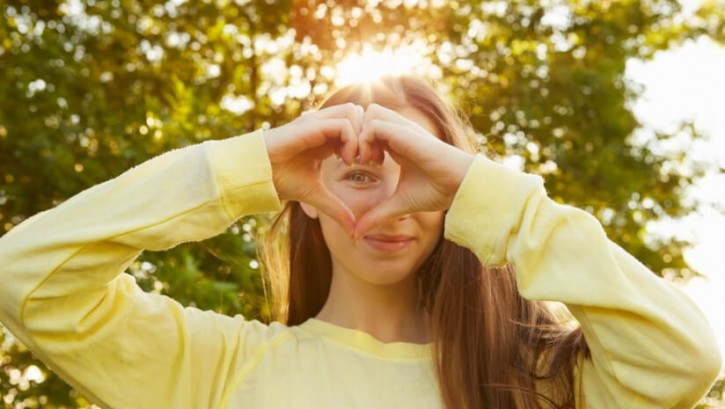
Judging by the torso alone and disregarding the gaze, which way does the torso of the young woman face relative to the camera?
toward the camera
